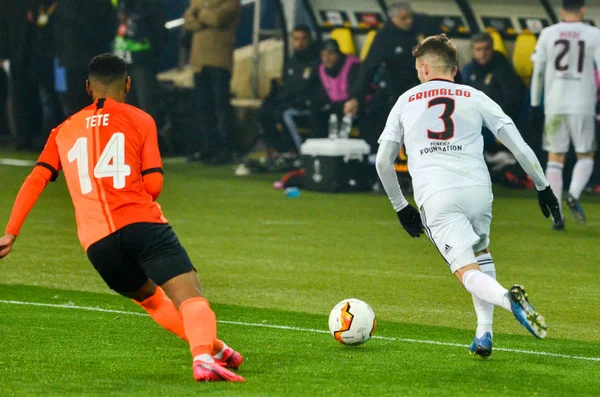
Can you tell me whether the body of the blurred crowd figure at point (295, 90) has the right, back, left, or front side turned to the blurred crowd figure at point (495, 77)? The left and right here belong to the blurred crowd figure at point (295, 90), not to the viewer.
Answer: left

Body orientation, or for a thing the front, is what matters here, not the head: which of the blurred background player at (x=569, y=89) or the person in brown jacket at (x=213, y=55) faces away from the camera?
the blurred background player at (x=569, y=89)

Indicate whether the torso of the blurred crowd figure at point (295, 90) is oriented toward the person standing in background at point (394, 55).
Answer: no

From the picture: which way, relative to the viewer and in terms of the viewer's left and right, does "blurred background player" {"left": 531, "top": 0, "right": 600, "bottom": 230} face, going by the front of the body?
facing away from the viewer

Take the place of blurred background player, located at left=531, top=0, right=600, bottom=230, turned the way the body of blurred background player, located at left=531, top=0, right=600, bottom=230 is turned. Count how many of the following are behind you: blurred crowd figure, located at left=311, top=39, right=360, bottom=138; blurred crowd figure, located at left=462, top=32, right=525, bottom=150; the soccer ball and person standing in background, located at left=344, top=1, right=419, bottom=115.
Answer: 1

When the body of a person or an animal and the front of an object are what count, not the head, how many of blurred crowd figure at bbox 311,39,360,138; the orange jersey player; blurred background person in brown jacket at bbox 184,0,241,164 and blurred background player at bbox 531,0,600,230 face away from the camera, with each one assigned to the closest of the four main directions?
2

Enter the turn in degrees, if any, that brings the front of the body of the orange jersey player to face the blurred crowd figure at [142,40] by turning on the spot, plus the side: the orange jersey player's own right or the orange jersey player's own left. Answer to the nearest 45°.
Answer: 0° — they already face them

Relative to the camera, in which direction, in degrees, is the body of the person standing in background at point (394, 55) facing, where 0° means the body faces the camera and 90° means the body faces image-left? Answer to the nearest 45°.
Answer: approximately 315°

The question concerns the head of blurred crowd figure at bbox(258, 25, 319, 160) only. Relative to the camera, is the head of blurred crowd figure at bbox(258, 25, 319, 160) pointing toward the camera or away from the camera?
toward the camera

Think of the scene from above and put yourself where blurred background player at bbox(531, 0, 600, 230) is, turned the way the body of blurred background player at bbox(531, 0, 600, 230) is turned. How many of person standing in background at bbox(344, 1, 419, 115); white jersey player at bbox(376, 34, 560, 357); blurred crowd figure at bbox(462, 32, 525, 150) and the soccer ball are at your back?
2

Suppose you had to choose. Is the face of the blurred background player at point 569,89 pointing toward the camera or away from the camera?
away from the camera

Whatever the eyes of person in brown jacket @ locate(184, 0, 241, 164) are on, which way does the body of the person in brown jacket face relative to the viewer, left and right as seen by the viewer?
facing the viewer and to the left of the viewer

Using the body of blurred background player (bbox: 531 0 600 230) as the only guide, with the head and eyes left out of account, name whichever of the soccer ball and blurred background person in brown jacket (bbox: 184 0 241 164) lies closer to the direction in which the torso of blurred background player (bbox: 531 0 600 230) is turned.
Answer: the blurred background person in brown jacket

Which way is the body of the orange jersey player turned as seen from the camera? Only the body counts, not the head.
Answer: away from the camera
